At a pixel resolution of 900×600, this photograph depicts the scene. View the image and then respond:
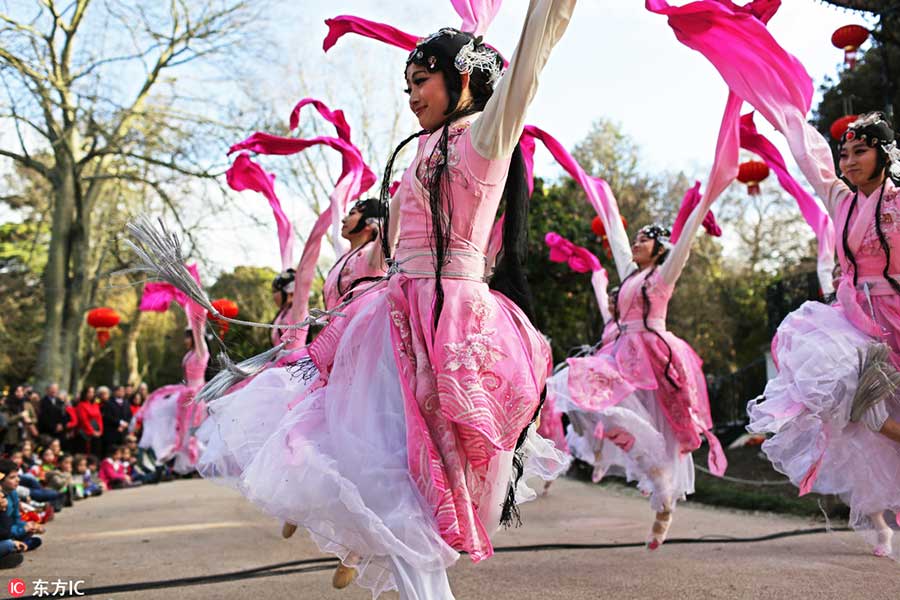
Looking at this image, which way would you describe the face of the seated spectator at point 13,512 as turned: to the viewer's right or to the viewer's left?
to the viewer's right

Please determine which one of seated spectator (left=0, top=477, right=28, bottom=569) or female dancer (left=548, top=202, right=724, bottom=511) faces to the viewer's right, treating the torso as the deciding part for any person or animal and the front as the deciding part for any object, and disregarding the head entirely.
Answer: the seated spectator

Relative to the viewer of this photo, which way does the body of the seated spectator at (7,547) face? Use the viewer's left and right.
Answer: facing to the right of the viewer

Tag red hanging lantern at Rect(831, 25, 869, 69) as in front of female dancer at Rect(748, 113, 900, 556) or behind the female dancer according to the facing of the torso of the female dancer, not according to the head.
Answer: behind

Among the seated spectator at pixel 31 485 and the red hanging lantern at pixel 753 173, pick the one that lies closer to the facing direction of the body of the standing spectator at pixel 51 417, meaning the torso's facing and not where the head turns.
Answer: the red hanging lantern

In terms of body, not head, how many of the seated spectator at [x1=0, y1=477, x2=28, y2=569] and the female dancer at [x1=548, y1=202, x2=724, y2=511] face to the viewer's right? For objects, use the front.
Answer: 1

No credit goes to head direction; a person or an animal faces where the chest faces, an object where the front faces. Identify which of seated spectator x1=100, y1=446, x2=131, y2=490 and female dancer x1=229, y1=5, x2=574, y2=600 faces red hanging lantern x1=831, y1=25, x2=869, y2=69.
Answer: the seated spectator

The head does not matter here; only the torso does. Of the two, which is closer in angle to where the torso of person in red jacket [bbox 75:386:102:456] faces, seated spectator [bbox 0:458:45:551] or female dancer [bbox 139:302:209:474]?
the female dancer

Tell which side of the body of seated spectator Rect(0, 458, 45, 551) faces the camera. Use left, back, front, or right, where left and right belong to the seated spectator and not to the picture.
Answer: right

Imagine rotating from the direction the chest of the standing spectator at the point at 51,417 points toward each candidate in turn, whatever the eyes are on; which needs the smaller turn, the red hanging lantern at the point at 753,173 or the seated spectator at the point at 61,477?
the red hanging lantern

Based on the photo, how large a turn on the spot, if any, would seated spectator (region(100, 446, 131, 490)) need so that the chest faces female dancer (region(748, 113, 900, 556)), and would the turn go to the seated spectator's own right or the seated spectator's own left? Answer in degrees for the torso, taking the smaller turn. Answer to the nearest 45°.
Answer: approximately 45° to the seated spectator's own right

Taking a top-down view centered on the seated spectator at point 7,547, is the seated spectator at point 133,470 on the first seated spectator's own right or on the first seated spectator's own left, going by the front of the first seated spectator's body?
on the first seated spectator's own left

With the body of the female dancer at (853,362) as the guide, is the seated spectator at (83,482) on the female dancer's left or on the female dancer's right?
on the female dancer's right

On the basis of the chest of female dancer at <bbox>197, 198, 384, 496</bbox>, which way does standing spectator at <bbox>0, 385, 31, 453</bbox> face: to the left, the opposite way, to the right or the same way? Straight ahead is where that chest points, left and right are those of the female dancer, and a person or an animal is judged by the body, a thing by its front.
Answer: to the left

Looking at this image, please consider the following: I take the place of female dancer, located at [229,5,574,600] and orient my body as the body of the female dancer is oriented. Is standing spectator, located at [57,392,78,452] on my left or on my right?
on my right

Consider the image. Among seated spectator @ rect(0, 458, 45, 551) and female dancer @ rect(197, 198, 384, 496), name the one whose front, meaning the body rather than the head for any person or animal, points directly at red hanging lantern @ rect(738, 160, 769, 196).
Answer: the seated spectator
